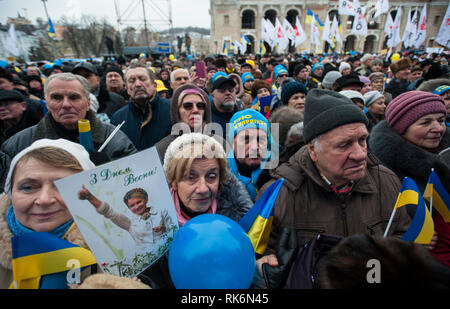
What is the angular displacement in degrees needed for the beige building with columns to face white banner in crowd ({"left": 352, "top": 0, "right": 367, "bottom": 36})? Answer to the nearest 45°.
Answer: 0° — it already faces it

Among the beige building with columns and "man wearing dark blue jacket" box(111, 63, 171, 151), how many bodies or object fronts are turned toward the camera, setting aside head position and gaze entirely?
2

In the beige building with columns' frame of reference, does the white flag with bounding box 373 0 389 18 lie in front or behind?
in front

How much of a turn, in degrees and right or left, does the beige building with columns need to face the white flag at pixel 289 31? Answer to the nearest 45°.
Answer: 0° — it already faces it

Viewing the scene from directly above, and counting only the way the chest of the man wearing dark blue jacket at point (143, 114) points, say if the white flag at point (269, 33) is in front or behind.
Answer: behind

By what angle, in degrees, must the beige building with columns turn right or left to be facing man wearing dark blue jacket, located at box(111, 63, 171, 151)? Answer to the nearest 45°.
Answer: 0° — it already faces them

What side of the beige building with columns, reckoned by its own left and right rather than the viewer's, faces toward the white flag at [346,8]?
front

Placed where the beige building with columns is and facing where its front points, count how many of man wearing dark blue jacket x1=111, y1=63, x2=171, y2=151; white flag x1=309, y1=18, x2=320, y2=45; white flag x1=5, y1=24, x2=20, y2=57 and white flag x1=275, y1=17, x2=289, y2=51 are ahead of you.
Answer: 4

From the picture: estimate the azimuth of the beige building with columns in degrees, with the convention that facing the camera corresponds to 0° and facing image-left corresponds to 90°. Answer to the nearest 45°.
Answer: approximately 0°

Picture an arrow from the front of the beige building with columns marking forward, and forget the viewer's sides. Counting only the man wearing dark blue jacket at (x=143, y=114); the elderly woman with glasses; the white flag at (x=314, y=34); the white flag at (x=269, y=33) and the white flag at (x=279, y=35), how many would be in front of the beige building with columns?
5

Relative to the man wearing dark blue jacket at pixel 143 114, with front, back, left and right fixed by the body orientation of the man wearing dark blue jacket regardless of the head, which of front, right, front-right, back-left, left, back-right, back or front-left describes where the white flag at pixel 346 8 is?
back-left
